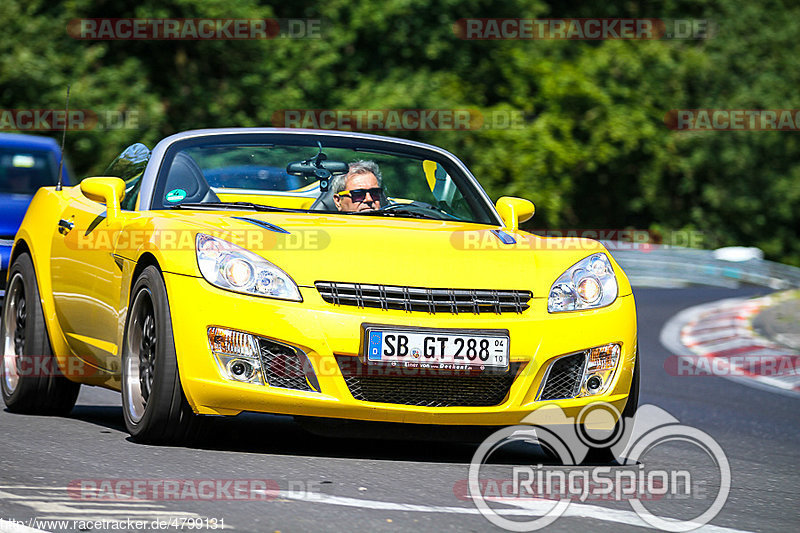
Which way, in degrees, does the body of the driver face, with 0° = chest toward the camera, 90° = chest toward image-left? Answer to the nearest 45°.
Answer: approximately 315°

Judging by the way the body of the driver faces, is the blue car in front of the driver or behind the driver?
behind

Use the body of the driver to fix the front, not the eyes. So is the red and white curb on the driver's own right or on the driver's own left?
on the driver's own left
